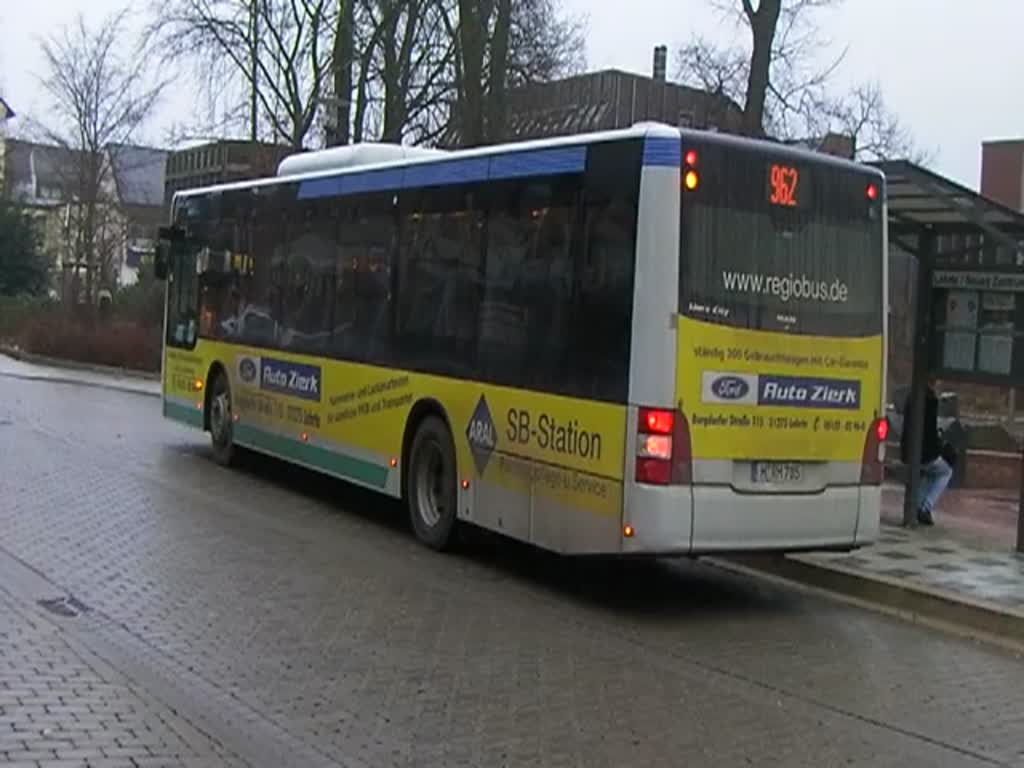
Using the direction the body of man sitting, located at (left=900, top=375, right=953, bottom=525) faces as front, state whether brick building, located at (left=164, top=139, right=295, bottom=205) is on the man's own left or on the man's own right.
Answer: on the man's own right

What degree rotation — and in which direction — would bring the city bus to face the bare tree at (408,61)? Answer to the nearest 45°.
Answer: approximately 45° to its right

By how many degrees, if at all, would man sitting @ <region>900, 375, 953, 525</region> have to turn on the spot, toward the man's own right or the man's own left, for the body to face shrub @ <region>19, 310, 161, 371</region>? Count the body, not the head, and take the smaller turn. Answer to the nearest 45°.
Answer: approximately 45° to the man's own right

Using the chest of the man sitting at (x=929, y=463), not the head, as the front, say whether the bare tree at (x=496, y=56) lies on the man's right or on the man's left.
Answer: on the man's right

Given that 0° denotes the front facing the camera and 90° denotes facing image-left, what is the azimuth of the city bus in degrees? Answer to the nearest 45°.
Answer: approximately 135°
